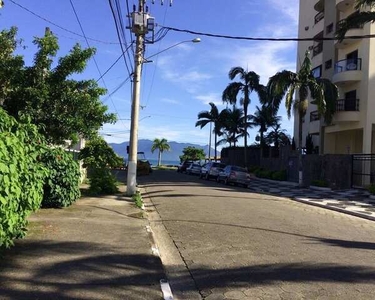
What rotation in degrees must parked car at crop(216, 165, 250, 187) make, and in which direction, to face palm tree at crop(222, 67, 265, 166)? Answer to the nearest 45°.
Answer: approximately 45° to its right

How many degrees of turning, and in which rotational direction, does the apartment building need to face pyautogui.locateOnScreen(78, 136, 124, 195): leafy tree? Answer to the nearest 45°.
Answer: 0° — it already faces it

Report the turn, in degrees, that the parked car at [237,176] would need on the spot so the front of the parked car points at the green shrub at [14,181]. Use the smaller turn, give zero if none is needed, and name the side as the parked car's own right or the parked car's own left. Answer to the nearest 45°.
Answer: approximately 135° to the parked car's own left

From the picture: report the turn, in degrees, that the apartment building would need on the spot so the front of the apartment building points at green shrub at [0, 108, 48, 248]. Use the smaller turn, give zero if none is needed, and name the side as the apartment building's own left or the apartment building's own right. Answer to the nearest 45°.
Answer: approximately 45° to the apartment building's own left

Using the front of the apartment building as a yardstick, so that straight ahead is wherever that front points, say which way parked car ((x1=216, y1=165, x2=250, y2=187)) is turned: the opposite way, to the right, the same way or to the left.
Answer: to the right

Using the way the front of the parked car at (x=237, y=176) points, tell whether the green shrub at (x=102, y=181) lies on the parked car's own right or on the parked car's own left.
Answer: on the parked car's own left

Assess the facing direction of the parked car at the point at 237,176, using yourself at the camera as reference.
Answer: facing away from the viewer and to the left of the viewer
